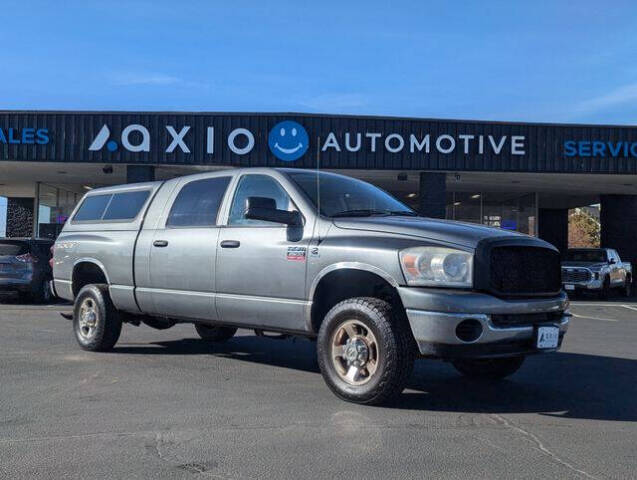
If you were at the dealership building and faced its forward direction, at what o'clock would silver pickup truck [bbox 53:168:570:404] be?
The silver pickup truck is roughly at 12 o'clock from the dealership building.

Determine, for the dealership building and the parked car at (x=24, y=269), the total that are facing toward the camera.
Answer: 1

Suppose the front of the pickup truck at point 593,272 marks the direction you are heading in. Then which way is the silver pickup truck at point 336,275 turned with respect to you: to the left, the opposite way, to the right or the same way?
to the left

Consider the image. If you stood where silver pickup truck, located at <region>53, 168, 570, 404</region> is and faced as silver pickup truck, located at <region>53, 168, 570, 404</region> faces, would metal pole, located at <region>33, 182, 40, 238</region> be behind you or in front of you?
behind

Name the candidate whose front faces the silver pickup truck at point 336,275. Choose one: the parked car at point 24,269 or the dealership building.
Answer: the dealership building

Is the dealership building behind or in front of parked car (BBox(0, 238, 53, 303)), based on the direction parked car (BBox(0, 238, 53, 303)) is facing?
in front

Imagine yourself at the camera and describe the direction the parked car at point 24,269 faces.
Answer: facing away from the viewer and to the right of the viewer

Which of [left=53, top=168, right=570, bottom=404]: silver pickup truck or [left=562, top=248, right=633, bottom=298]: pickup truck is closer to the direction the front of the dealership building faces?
the silver pickup truck

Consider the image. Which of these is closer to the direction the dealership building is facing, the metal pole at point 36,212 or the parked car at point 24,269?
the parked car

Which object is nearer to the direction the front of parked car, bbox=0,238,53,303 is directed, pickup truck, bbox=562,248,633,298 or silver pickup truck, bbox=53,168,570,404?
the pickup truck

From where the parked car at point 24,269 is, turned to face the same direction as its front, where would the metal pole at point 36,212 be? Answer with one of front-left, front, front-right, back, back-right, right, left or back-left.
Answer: front-left

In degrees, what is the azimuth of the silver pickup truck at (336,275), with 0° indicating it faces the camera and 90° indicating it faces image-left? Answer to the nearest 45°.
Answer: approximately 315°

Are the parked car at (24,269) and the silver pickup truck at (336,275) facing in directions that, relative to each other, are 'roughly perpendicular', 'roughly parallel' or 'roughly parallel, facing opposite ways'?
roughly perpendicular

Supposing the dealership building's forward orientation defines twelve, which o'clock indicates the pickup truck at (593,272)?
The pickup truck is roughly at 9 o'clock from the dealership building.

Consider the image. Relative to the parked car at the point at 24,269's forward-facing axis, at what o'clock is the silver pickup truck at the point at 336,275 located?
The silver pickup truck is roughly at 4 o'clock from the parked car.
